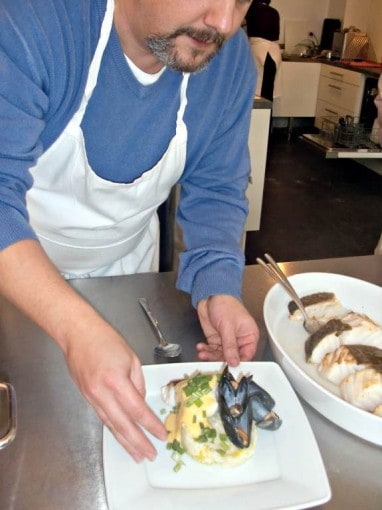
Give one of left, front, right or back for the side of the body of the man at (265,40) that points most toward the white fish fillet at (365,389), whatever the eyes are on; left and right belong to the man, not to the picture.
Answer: back

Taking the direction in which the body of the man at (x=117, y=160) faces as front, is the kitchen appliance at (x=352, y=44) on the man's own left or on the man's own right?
on the man's own left

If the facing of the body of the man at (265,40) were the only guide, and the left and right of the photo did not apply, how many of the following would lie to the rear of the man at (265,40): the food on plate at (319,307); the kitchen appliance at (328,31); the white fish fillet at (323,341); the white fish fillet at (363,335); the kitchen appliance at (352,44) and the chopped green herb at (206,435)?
4

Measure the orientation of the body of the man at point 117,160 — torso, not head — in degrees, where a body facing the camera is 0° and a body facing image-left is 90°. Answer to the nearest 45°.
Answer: approximately 315°

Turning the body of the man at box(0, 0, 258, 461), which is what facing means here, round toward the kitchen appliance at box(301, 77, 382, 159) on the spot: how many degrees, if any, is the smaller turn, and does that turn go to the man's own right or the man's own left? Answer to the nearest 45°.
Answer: approximately 90° to the man's own left

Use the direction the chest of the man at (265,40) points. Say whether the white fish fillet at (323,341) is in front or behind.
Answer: behind

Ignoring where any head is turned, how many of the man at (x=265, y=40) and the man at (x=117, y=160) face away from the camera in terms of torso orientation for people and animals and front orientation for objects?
1

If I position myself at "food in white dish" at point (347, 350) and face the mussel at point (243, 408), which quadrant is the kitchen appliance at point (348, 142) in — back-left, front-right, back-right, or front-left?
back-right

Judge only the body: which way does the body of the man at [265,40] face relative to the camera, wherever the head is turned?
away from the camera

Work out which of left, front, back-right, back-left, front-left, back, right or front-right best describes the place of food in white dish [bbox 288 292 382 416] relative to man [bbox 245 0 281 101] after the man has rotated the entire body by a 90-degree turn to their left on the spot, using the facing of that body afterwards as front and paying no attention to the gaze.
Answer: left
